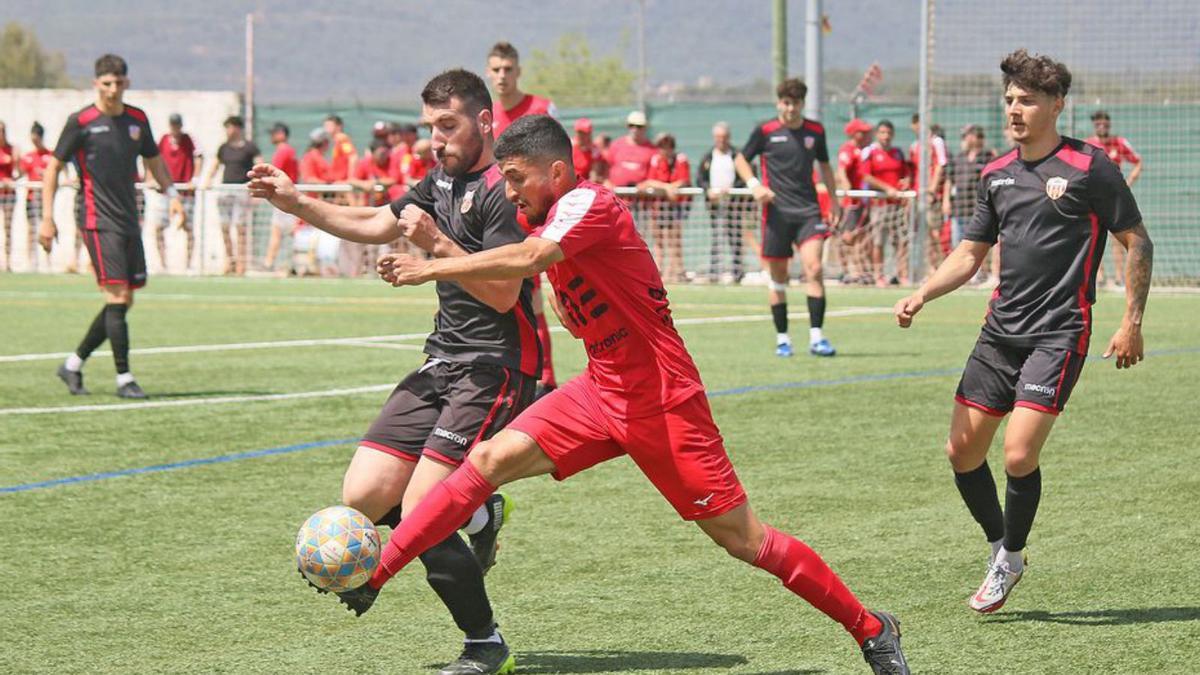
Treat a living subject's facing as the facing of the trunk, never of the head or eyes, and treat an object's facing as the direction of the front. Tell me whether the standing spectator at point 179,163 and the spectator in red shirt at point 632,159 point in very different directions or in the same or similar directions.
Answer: same or similar directions

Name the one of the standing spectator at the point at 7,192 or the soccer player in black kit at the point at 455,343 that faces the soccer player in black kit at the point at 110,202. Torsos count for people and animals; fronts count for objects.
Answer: the standing spectator

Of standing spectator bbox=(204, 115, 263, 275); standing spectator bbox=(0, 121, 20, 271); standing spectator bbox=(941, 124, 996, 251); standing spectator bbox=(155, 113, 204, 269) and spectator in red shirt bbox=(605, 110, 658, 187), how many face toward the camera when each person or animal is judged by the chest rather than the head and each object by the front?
5

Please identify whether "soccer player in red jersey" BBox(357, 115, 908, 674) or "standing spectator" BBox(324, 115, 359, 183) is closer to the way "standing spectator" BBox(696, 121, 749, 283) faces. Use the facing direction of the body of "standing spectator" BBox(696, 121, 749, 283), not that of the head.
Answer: the soccer player in red jersey

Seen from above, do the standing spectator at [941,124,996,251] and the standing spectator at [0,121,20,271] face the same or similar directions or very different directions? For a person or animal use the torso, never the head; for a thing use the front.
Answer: same or similar directions

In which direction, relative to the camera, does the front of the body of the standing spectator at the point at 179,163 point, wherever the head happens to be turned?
toward the camera

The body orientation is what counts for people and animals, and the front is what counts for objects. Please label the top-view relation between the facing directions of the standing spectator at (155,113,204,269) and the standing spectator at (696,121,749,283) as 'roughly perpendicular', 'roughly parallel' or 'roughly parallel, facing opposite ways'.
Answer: roughly parallel

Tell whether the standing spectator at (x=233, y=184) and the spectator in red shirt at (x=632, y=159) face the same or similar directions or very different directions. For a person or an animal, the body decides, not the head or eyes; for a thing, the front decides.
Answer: same or similar directions

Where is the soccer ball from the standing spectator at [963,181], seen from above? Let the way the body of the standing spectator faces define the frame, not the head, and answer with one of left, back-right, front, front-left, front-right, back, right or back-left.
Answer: front

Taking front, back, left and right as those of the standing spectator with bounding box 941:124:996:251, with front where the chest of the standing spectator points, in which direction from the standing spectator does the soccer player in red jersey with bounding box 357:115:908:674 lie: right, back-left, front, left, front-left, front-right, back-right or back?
front

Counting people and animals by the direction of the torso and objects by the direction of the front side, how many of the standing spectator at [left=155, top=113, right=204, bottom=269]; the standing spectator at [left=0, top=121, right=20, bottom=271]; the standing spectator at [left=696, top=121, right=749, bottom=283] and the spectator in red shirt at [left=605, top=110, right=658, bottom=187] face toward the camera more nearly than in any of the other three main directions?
4

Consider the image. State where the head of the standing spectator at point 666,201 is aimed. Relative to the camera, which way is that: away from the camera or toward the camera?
toward the camera

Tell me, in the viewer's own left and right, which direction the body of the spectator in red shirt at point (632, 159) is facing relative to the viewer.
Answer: facing the viewer
